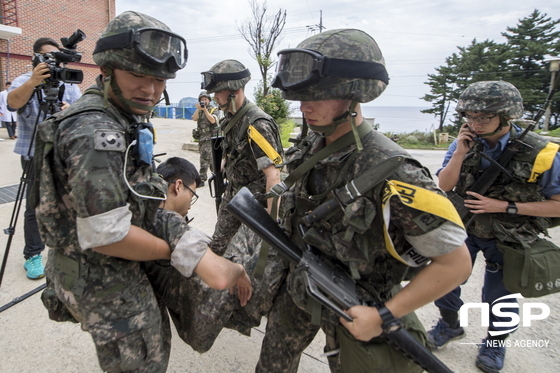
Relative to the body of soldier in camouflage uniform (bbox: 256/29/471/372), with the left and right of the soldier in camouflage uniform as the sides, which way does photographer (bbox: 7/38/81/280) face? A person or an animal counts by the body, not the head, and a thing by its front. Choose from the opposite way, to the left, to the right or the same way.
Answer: to the left

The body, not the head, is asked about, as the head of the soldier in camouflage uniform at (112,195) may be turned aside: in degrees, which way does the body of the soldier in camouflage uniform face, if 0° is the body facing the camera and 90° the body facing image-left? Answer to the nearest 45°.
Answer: approximately 270°

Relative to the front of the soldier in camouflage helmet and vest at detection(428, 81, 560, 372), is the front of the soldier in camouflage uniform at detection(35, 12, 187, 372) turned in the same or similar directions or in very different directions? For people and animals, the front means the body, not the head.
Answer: very different directions

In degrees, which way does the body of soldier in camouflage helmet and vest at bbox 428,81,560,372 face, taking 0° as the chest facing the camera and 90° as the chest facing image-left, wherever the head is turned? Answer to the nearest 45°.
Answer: approximately 45°

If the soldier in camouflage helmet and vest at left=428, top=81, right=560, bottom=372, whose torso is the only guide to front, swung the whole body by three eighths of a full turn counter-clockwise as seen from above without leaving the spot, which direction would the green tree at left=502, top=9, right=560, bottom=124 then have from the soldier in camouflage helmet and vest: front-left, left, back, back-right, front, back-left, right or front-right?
left

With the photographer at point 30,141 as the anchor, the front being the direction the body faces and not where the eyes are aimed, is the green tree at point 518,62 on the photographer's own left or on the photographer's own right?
on the photographer's own left

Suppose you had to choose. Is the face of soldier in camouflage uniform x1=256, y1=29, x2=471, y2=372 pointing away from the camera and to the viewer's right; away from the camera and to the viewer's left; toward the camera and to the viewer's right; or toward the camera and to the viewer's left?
toward the camera and to the viewer's left

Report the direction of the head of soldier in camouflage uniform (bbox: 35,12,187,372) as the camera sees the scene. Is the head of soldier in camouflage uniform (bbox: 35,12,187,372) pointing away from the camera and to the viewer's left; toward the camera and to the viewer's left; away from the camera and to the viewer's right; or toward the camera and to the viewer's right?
toward the camera and to the viewer's right

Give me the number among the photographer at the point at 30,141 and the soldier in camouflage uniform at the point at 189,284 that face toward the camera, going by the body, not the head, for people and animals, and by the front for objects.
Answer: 1

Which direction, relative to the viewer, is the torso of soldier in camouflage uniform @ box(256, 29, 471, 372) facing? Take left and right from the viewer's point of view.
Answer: facing the viewer and to the left of the viewer
